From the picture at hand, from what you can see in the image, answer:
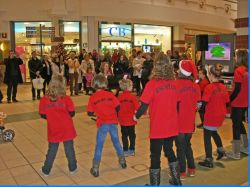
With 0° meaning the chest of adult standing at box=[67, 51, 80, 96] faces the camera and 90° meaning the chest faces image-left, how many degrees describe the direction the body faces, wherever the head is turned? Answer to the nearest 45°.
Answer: approximately 0°

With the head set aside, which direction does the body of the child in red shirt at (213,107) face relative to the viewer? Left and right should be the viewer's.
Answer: facing away from the viewer and to the left of the viewer

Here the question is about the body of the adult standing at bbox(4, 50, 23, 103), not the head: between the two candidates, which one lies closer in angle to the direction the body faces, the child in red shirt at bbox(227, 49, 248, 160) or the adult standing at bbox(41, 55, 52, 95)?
the child in red shirt

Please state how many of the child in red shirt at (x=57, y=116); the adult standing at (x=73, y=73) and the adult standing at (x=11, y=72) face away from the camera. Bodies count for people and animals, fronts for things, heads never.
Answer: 1

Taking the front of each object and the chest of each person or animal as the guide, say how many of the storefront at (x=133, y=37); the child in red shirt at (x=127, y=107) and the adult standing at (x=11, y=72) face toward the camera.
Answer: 2

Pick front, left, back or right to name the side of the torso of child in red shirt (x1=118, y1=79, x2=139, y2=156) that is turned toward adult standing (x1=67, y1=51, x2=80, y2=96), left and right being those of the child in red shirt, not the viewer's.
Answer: front

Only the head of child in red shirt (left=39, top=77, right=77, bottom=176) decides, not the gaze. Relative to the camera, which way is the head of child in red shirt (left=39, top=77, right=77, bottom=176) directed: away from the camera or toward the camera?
away from the camera

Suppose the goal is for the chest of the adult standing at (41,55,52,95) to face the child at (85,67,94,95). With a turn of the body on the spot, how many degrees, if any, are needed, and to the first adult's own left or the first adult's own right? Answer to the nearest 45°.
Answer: approximately 45° to the first adult's own left

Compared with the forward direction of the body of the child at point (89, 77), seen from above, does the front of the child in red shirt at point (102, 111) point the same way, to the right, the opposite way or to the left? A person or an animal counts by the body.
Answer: the opposite way

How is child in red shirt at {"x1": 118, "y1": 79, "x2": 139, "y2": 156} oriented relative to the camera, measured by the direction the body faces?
away from the camera

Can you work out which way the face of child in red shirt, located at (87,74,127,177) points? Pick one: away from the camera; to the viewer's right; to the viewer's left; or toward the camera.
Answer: away from the camera

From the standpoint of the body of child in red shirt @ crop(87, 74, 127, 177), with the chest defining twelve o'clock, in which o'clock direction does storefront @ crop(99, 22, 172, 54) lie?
The storefront is roughly at 12 o'clock from the child in red shirt.

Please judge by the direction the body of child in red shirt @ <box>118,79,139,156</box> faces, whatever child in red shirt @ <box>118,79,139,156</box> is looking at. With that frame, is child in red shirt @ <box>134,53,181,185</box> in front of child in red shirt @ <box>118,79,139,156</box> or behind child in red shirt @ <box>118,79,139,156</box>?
behind

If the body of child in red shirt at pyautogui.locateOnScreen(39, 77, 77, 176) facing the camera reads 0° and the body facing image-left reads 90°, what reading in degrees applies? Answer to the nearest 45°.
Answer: approximately 180°

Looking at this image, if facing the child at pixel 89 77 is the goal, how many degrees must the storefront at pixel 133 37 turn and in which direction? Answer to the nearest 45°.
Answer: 0° — it already faces them

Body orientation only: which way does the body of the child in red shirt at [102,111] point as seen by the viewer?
away from the camera

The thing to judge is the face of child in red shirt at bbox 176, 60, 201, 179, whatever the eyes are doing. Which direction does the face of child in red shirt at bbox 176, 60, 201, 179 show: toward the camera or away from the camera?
away from the camera
